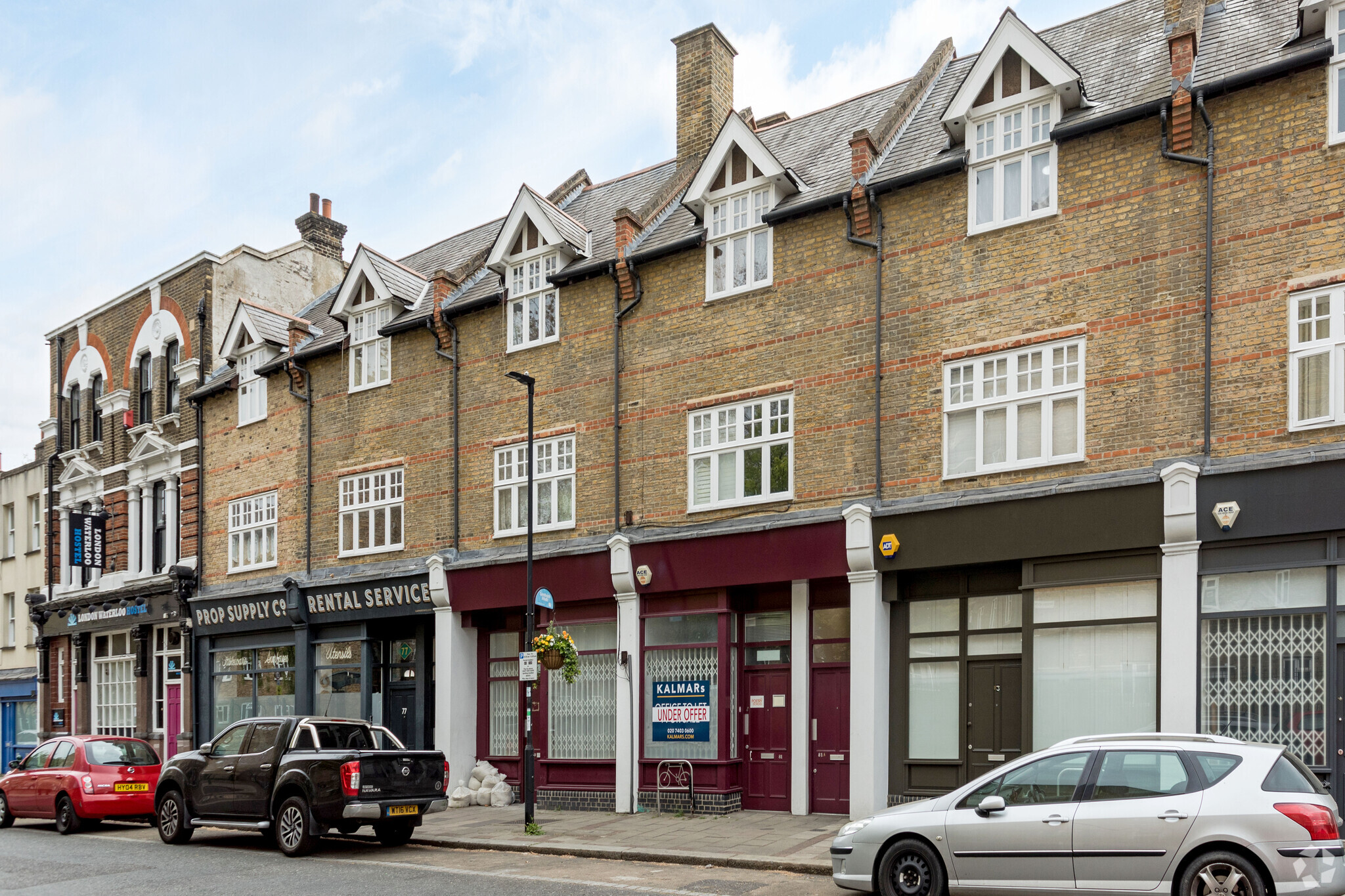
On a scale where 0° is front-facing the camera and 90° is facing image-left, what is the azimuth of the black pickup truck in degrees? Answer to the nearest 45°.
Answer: approximately 135°

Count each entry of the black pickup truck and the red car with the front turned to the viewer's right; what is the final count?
0

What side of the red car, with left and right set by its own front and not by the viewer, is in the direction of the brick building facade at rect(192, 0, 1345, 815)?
back

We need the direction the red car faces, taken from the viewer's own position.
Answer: facing away from the viewer and to the left of the viewer

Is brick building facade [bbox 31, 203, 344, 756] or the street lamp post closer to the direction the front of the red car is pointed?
the brick building facade

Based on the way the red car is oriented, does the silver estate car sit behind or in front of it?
behind

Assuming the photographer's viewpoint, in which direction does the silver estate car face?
facing to the left of the viewer

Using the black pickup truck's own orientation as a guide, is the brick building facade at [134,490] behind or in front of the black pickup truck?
in front

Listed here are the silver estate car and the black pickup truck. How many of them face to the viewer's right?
0

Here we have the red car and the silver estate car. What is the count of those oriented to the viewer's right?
0
